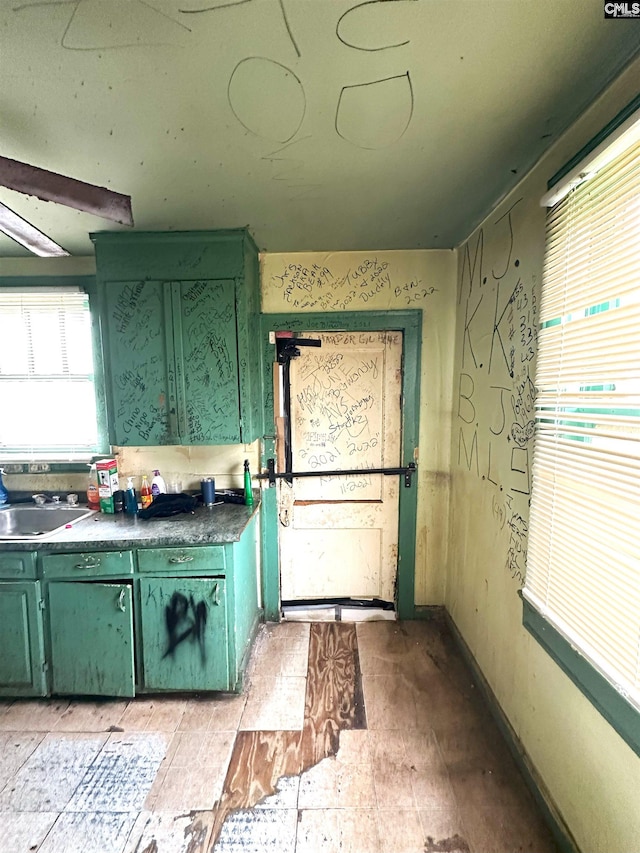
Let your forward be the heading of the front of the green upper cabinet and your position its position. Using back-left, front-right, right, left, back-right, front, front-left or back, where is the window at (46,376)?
back-right

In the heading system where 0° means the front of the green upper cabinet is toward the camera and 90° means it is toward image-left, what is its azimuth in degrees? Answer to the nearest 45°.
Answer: approximately 0°

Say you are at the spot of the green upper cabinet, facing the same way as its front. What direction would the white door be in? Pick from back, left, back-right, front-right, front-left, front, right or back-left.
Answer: left

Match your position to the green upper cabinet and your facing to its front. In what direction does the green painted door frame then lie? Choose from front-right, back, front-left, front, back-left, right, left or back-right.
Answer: left
